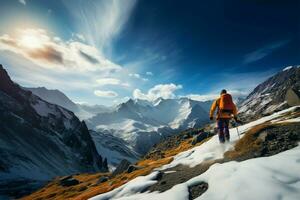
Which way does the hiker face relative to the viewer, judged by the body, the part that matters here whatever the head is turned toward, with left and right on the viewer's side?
facing away from the viewer
